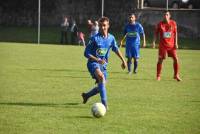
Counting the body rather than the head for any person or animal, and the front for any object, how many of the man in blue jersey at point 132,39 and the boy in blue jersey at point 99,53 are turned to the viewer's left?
0

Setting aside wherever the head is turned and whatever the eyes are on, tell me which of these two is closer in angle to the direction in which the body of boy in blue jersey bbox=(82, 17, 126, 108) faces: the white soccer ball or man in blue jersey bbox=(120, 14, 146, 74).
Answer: the white soccer ball

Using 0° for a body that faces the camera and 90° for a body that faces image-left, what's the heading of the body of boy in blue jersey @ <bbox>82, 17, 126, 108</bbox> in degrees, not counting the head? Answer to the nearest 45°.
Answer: approximately 315°

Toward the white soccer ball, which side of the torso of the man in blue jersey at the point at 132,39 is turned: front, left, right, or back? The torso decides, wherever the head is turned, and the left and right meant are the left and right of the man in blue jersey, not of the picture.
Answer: front

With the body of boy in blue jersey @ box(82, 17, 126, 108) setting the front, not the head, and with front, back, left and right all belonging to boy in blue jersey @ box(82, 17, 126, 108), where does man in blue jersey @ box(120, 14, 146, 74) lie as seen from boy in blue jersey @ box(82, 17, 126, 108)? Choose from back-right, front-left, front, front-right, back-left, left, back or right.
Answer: back-left

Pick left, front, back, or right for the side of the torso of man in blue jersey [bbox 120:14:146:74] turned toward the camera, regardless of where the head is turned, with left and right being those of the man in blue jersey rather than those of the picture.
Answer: front

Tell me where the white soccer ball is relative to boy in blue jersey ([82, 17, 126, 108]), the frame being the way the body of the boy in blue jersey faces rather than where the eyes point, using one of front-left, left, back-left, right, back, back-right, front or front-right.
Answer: front-right

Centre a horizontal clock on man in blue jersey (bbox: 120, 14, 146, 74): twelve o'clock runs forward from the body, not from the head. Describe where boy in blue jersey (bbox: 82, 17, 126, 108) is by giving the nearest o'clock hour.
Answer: boy in blue jersey (bbox: 82, 17, 126, 108) is roughly at 12 o'clock from man in blue jersey (bbox: 120, 14, 146, 74).
